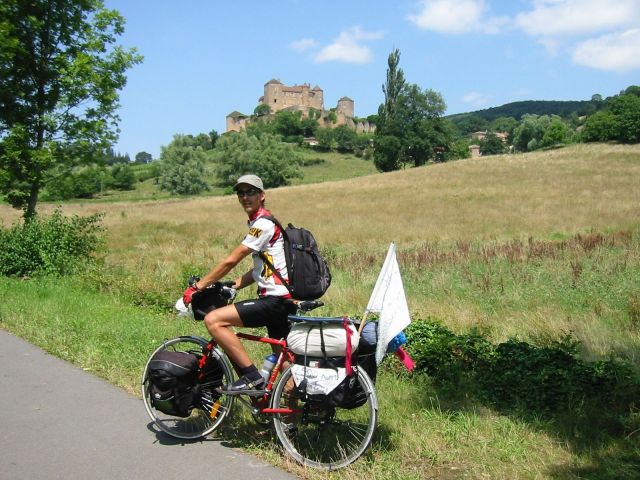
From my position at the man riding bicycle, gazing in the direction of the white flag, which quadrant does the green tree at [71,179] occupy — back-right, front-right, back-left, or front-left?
back-left

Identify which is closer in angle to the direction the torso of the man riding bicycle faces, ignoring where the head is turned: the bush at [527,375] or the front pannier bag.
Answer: the front pannier bag

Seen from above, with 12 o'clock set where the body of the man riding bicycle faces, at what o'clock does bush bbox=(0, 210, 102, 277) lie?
The bush is roughly at 2 o'clock from the man riding bicycle.

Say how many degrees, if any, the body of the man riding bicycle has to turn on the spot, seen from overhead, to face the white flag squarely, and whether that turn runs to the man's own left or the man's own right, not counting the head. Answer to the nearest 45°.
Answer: approximately 135° to the man's own left

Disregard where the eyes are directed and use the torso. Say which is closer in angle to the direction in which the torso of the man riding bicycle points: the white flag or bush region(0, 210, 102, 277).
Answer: the bush

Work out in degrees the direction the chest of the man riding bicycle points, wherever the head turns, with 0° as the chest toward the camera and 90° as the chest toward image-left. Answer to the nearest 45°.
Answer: approximately 90°

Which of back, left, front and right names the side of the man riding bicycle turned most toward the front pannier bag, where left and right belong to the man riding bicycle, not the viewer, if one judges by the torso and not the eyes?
front

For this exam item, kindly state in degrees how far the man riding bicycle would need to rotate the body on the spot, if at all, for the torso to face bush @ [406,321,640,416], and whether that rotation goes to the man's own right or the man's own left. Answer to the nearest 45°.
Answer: approximately 180°

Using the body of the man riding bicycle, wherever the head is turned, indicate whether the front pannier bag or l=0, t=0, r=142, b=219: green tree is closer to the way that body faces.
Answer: the front pannier bag

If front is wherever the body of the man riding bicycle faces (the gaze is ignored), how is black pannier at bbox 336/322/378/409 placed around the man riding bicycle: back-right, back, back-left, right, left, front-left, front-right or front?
back-left

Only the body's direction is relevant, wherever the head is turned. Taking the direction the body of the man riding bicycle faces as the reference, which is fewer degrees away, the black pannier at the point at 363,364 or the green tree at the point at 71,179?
the green tree
